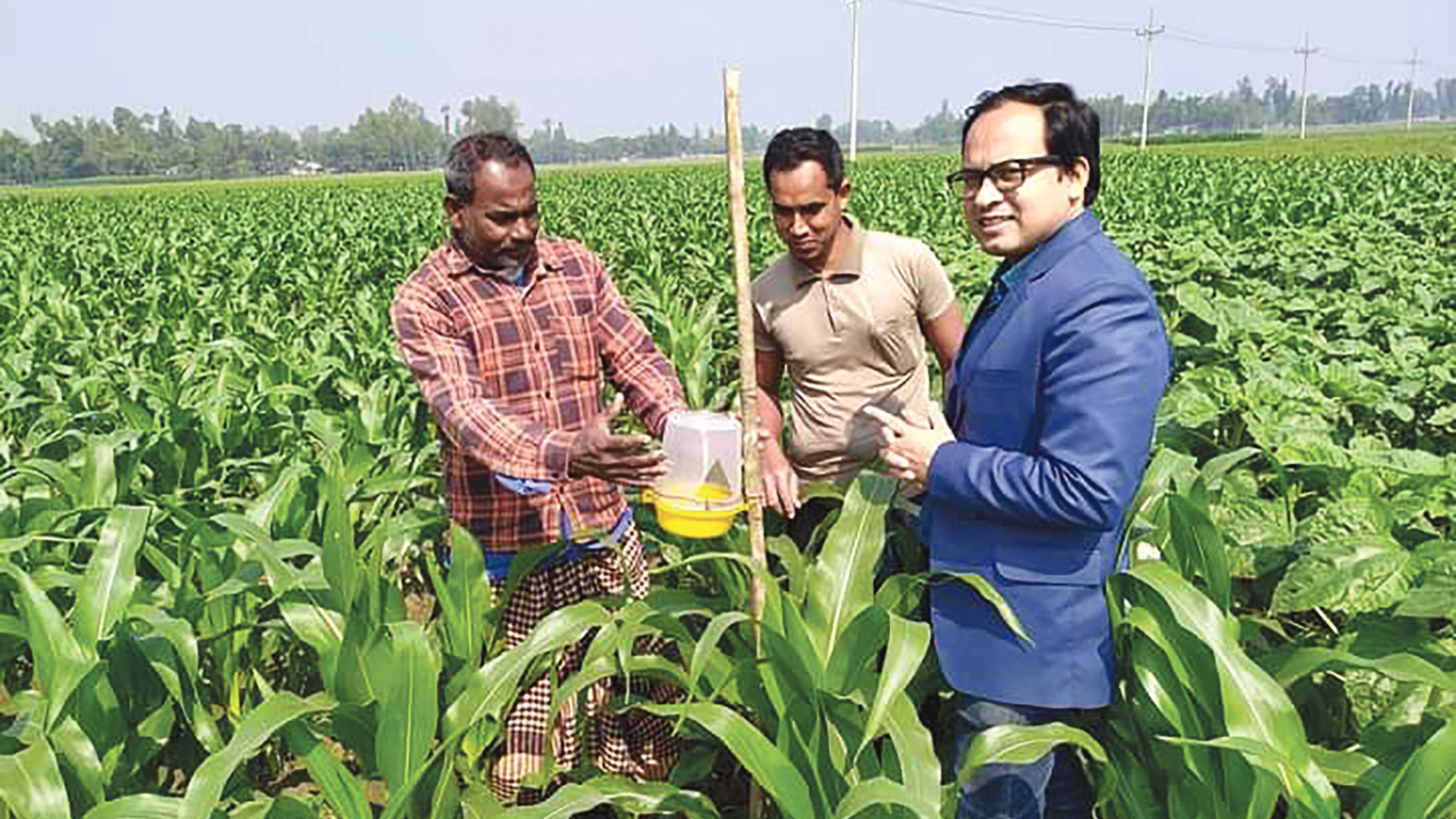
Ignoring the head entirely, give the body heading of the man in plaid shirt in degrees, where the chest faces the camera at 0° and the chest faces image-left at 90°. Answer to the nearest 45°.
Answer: approximately 315°

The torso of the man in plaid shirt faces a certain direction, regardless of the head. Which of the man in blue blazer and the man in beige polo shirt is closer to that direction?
the man in blue blazer

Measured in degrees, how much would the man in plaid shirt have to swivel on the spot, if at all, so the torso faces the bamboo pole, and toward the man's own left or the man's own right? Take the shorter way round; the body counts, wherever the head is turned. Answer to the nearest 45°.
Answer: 0° — they already face it

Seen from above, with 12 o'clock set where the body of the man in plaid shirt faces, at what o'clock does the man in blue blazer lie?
The man in blue blazer is roughly at 12 o'clock from the man in plaid shirt.

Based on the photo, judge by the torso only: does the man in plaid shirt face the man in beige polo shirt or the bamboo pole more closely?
the bamboo pole

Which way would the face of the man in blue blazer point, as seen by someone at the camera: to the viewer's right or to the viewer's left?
to the viewer's left

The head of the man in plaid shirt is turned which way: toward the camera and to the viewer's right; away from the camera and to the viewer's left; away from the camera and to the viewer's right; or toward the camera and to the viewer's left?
toward the camera and to the viewer's right

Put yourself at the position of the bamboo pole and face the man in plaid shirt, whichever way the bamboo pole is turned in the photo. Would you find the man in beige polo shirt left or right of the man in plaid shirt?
right

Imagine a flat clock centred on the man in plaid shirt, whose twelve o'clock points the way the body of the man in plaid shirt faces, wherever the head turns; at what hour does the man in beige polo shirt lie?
The man in beige polo shirt is roughly at 10 o'clock from the man in plaid shirt.
